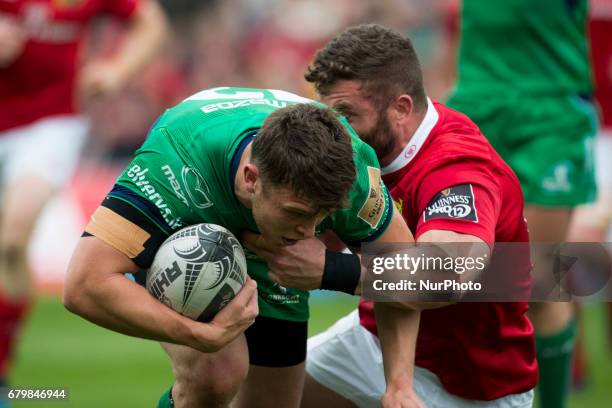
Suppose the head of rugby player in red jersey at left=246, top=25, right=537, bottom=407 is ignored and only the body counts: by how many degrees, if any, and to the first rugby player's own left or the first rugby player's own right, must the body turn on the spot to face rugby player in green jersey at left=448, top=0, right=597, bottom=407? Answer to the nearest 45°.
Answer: approximately 90° to the first rugby player's own right

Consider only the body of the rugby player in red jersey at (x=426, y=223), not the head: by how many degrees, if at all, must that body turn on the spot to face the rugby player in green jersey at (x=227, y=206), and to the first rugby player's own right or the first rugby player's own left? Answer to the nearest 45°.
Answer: approximately 45° to the first rugby player's own left

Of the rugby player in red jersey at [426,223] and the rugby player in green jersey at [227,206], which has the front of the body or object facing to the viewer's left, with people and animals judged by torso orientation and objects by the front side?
the rugby player in red jersey

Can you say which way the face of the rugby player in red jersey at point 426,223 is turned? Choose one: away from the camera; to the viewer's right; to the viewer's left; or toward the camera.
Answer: to the viewer's left

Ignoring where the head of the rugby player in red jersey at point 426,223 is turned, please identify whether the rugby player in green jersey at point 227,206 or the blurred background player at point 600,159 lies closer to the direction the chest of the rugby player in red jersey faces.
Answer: the rugby player in green jersey

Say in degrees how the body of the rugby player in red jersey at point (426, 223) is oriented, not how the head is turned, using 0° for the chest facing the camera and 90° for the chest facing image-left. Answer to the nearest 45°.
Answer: approximately 90°

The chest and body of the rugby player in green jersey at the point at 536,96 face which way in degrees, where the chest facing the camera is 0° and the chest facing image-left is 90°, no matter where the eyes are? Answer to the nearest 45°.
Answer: approximately 45°
